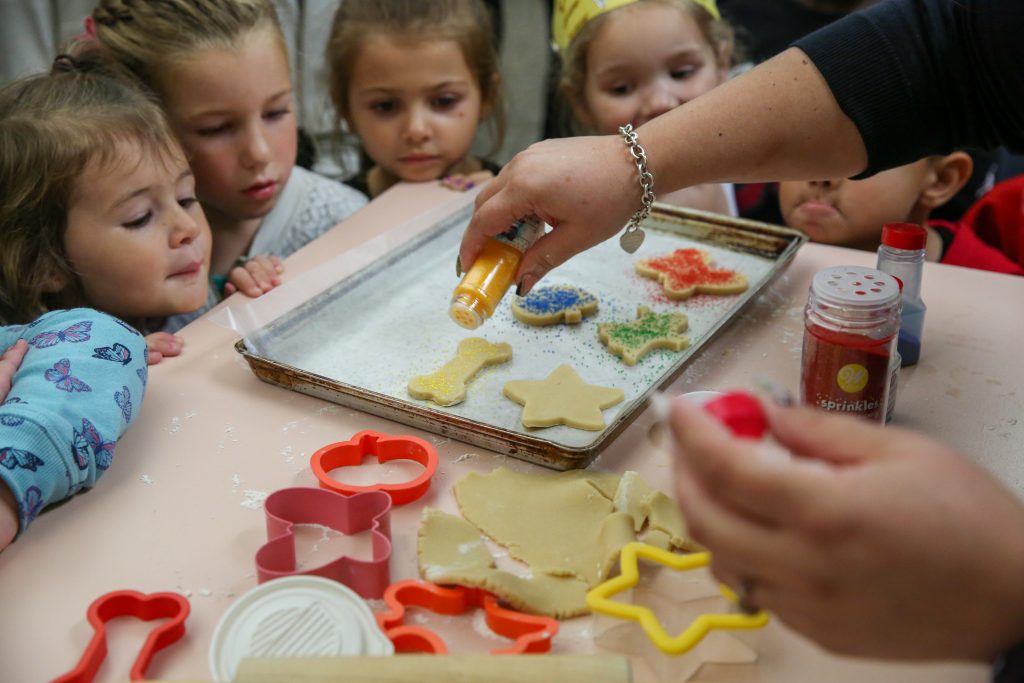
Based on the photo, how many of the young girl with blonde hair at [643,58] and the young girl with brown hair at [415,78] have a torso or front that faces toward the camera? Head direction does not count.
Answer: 2

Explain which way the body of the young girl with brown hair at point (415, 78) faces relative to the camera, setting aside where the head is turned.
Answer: toward the camera

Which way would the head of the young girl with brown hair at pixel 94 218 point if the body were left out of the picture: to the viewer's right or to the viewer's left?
to the viewer's right

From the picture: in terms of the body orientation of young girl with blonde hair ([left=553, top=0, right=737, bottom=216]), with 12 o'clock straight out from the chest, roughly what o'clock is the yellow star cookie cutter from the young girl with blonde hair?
The yellow star cookie cutter is roughly at 12 o'clock from the young girl with blonde hair.

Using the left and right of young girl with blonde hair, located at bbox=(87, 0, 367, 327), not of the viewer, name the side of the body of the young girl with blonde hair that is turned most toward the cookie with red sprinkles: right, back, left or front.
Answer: front

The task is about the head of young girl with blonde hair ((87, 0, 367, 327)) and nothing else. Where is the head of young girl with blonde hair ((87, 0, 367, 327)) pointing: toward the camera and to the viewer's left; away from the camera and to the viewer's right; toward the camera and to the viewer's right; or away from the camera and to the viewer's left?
toward the camera and to the viewer's right

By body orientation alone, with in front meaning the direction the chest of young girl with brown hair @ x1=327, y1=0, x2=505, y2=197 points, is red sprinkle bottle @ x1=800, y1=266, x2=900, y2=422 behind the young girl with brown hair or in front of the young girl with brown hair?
in front

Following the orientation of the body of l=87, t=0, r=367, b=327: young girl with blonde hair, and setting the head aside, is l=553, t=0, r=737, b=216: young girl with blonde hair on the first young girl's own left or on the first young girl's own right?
on the first young girl's own left

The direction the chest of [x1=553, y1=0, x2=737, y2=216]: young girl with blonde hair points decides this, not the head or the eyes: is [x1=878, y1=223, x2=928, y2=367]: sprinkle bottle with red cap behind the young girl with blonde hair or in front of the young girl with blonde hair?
in front

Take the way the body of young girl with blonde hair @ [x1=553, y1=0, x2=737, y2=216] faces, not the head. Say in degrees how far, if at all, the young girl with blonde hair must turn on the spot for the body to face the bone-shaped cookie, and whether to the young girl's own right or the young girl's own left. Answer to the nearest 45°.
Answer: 0° — they already face it
